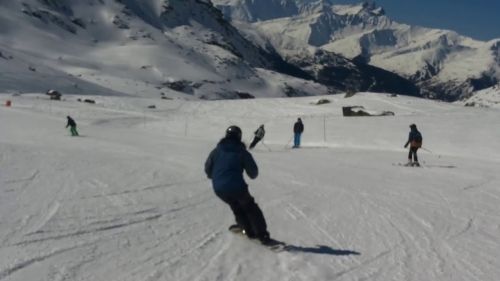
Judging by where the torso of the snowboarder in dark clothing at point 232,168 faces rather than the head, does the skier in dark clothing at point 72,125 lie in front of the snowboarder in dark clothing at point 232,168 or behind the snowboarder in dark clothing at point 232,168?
in front

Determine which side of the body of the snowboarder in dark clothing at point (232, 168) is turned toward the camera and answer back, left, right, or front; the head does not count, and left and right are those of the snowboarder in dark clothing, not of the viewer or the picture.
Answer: back
